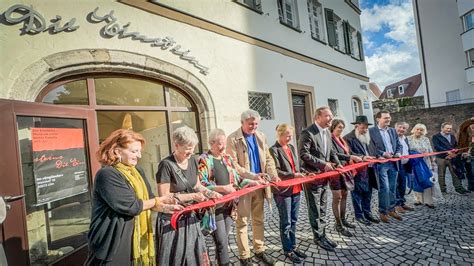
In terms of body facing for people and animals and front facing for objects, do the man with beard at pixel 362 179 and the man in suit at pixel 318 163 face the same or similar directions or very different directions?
same or similar directions

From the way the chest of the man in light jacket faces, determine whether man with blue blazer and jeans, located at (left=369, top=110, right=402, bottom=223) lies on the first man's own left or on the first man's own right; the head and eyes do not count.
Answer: on the first man's own left

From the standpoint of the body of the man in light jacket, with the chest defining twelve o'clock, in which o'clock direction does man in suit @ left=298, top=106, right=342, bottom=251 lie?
The man in suit is roughly at 10 o'clock from the man in light jacket.

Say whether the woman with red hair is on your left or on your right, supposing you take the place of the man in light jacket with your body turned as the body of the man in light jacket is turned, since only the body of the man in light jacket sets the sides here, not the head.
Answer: on your right

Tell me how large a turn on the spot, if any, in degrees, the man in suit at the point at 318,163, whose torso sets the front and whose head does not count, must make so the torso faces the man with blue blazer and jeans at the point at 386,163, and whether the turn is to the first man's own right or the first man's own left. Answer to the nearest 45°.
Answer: approximately 90° to the first man's own left

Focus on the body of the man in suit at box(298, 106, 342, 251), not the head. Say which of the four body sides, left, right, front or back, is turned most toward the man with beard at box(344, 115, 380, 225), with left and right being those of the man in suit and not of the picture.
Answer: left

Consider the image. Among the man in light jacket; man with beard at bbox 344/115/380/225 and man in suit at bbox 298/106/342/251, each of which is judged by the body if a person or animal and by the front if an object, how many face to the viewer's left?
0

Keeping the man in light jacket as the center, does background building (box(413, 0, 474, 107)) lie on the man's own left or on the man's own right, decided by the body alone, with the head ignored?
on the man's own left

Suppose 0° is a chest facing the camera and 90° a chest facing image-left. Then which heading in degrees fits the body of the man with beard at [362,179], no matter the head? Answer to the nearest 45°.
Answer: approximately 315°

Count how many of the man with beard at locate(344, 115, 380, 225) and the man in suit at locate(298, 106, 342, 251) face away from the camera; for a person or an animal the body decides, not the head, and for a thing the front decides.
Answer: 0

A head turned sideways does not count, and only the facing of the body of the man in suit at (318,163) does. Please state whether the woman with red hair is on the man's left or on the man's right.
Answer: on the man's right

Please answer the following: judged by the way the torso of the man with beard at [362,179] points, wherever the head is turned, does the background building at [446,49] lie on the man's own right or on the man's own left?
on the man's own left

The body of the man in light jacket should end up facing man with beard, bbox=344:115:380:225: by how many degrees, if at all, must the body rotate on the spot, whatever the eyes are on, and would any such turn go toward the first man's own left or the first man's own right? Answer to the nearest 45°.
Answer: approximately 90° to the first man's own left

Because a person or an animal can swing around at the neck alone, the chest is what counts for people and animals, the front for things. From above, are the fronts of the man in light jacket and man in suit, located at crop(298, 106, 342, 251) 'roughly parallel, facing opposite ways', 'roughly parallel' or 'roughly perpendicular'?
roughly parallel

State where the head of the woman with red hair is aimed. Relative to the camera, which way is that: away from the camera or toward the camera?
toward the camera

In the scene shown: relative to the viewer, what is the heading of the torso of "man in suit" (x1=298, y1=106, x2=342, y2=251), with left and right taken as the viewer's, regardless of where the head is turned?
facing the viewer and to the right of the viewer

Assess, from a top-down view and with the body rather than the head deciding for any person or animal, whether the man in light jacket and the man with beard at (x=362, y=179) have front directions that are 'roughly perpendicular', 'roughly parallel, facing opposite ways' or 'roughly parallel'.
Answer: roughly parallel

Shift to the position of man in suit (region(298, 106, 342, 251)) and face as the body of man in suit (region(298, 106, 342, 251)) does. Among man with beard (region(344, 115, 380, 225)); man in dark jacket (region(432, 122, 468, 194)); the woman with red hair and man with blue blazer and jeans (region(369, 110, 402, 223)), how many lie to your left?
3

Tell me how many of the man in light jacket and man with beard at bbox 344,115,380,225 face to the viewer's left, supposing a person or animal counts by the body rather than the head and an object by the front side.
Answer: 0

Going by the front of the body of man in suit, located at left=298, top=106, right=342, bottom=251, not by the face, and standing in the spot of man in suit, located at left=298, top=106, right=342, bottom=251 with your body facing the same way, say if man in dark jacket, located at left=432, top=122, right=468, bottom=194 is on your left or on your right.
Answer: on your left
